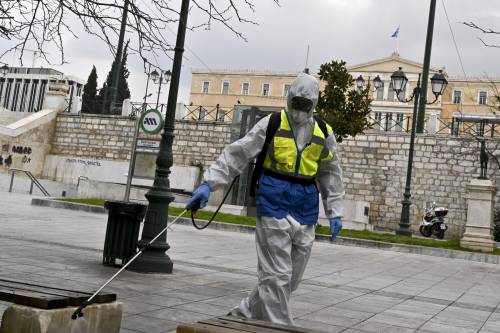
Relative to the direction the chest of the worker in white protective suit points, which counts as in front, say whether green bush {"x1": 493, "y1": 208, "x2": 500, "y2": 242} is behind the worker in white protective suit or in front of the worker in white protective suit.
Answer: behind

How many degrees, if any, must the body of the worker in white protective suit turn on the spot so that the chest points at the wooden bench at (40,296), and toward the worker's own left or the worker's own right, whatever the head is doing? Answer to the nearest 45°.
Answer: approximately 45° to the worker's own right

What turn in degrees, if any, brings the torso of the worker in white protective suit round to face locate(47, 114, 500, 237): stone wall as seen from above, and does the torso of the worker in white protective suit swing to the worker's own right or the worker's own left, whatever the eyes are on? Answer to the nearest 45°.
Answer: approximately 180°

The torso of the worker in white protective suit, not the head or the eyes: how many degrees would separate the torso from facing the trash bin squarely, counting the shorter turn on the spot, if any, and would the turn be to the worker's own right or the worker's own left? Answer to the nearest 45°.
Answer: approximately 135° to the worker's own right

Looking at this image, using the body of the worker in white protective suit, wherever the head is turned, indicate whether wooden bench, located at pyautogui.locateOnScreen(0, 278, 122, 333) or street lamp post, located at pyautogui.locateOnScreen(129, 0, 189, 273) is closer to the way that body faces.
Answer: the wooden bench

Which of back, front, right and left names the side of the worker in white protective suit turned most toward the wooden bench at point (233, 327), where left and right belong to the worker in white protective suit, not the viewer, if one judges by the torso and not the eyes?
front

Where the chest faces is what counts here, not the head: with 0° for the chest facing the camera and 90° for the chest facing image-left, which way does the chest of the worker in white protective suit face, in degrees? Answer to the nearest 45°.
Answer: approximately 0°

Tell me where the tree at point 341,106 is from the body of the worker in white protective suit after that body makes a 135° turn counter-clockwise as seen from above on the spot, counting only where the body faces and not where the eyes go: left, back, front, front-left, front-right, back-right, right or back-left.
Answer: front-left
